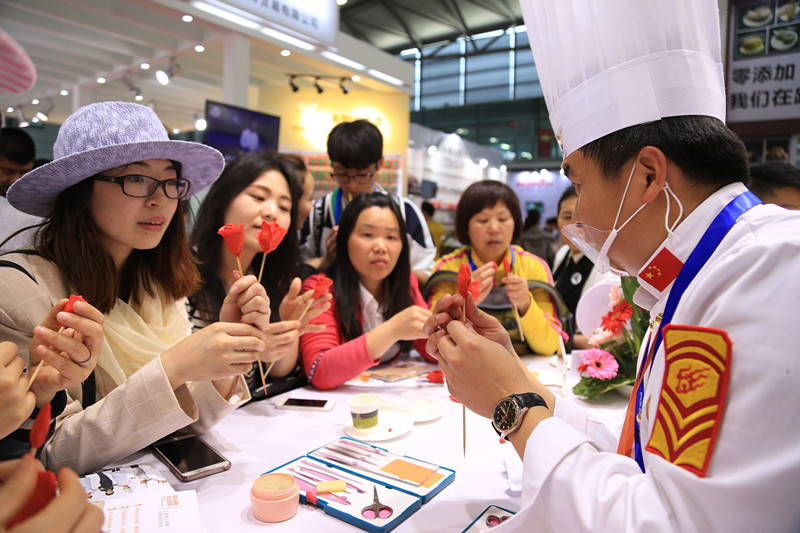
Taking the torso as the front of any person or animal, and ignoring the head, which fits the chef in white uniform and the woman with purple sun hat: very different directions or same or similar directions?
very different directions

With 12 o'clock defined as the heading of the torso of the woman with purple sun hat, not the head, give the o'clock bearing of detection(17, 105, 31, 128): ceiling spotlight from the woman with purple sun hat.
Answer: The ceiling spotlight is roughly at 7 o'clock from the woman with purple sun hat.

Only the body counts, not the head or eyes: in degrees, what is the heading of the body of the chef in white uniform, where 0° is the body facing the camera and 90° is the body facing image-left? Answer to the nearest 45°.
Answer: approximately 90°

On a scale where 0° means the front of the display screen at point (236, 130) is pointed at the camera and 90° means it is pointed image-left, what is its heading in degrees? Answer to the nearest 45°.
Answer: approximately 315°

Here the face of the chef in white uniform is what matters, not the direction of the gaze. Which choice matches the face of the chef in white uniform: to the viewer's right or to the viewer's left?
to the viewer's left

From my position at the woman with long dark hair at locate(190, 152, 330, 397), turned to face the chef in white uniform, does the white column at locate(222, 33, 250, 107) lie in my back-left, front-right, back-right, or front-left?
back-left

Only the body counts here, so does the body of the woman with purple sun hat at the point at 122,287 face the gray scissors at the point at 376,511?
yes

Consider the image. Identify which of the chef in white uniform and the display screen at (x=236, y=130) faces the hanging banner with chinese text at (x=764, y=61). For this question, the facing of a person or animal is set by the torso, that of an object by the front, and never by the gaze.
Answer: the display screen

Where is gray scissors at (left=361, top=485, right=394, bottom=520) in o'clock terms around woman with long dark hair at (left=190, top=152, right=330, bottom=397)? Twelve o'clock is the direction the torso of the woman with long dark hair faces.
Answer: The gray scissors is roughly at 1 o'clock from the woman with long dark hair.
